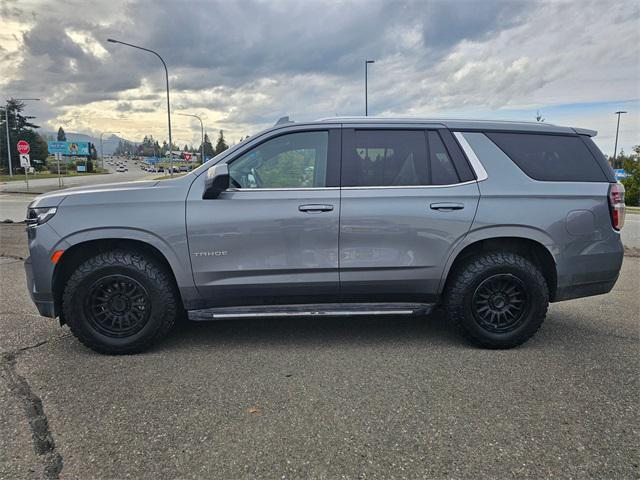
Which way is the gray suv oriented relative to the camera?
to the viewer's left
